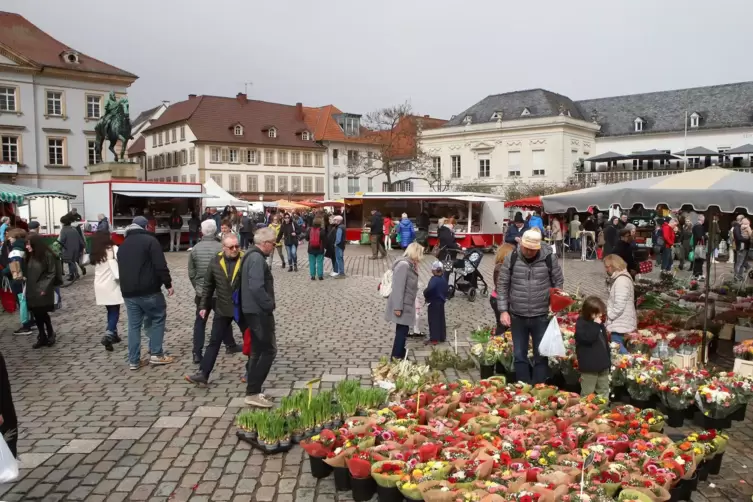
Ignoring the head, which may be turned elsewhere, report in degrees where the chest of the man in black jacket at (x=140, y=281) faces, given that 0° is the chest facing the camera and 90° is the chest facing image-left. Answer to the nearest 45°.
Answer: approximately 225°

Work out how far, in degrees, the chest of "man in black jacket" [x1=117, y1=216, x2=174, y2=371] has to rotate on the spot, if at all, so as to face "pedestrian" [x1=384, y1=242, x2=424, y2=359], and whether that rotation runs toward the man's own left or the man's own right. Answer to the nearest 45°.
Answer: approximately 45° to the man's own right

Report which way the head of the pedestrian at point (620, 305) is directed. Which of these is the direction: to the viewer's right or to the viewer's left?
to the viewer's left

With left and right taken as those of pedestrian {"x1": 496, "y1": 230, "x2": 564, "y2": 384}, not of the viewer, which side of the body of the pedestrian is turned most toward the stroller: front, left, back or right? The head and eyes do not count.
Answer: back

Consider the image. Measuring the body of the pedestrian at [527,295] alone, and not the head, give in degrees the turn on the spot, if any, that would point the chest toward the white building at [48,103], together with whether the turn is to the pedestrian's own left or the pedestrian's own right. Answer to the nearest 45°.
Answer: approximately 135° to the pedestrian's own right

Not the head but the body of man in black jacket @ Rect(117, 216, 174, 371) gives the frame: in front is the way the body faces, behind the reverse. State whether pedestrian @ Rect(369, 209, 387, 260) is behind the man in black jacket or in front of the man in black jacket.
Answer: in front

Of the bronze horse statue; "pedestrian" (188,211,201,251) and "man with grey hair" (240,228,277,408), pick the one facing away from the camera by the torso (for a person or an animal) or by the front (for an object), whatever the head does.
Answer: the pedestrian
